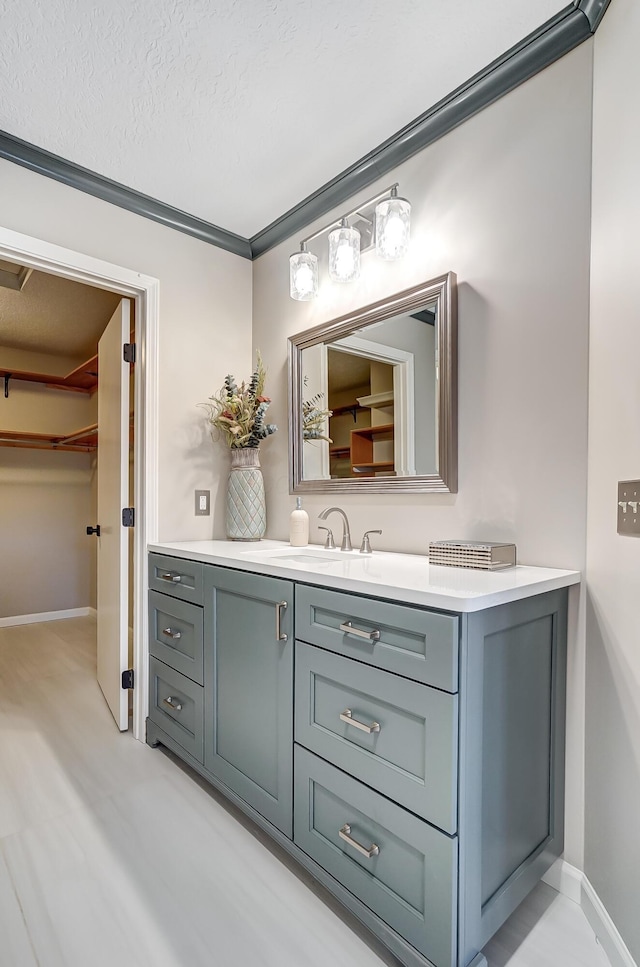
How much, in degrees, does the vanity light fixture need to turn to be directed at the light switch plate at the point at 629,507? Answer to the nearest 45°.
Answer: approximately 90° to its left

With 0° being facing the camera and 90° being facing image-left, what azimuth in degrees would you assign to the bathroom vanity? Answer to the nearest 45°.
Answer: approximately 45°

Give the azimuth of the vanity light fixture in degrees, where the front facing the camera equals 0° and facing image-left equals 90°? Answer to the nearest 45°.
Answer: approximately 45°
